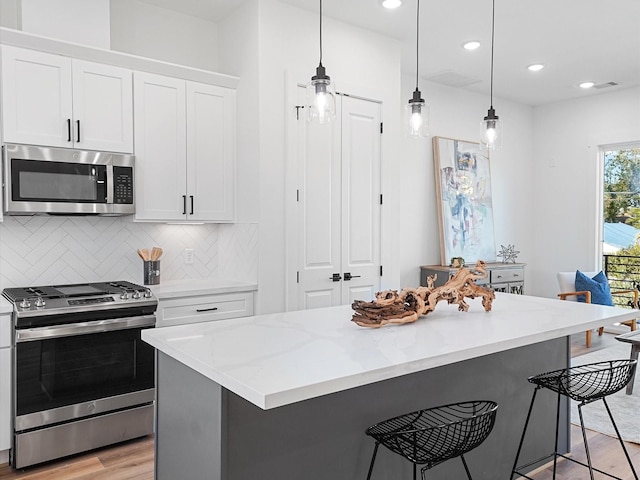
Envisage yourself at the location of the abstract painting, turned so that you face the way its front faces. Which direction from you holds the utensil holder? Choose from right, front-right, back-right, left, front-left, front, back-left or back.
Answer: right

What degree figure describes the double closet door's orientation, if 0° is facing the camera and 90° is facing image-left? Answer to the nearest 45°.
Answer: approximately 315°

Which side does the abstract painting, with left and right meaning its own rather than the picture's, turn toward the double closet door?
right

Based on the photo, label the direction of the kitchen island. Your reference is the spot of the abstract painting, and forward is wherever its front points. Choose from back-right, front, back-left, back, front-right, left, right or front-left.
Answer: front-right

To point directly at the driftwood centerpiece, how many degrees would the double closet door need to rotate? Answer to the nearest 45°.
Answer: approximately 45° to its right

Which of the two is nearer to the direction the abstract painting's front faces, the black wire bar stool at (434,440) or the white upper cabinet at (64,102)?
the black wire bar stool

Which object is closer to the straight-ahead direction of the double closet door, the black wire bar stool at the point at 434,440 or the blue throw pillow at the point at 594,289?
the black wire bar stool

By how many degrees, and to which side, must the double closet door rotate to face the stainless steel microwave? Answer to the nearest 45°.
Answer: approximately 90° to its right

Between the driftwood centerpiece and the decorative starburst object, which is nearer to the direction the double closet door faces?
the driftwood centerpiece
